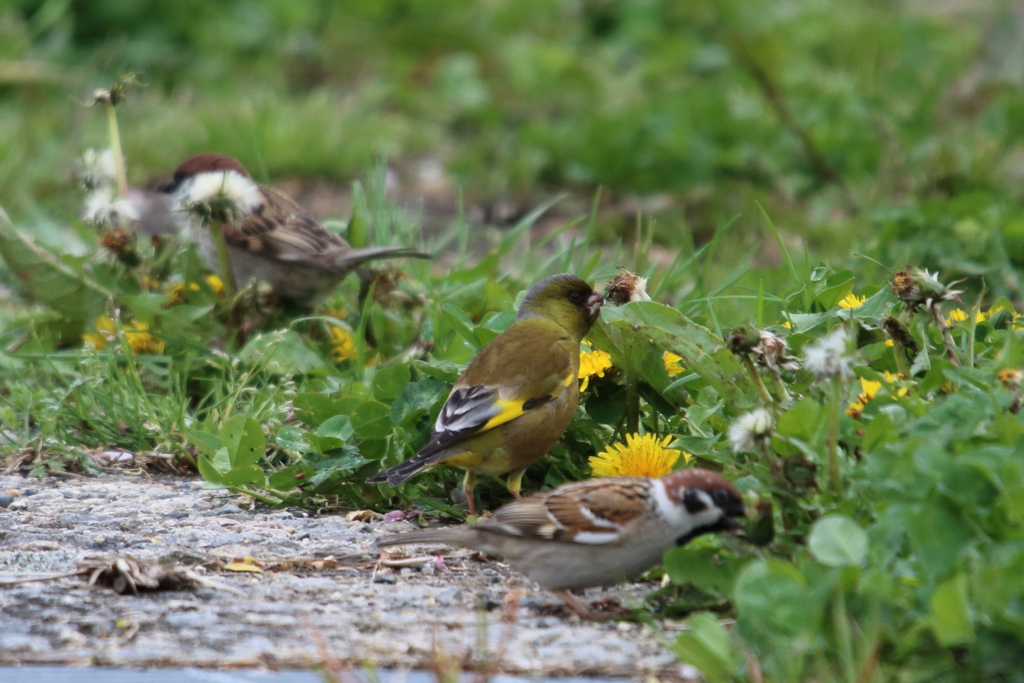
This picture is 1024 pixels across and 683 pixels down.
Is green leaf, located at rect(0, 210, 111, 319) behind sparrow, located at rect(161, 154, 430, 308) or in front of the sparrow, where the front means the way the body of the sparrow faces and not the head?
in front

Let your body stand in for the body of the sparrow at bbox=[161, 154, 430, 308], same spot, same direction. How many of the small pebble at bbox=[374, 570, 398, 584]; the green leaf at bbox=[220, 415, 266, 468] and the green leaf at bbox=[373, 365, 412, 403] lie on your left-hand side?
3

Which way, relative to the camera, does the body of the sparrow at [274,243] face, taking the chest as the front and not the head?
to the viewer's left

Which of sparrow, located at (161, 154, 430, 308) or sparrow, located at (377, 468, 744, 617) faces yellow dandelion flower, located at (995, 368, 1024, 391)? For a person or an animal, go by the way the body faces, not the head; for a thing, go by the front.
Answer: sparrow, located at (377, 468, 744, 617)

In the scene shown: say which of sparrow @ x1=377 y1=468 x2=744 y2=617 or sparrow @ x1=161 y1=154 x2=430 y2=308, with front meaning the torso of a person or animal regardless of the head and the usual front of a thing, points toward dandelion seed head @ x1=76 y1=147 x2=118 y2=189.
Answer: sparrow @ x1=161 y1=154 x2=430 y2=308

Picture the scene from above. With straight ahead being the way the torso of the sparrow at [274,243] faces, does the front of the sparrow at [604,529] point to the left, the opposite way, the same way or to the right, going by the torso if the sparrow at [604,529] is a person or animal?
the opposite way

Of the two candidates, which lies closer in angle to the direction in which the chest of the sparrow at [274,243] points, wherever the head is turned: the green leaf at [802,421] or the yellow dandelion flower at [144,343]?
the yellow dandelion flower

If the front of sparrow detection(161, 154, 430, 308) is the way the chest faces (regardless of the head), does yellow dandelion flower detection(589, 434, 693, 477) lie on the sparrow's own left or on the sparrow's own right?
on the sparrow's own left

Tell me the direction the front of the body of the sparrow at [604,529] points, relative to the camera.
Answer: to the viewer's right

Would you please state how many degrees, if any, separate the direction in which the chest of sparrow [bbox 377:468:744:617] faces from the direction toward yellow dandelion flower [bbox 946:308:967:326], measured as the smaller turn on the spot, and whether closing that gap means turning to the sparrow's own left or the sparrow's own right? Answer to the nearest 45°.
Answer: approximately 45° to the sparrow's own left

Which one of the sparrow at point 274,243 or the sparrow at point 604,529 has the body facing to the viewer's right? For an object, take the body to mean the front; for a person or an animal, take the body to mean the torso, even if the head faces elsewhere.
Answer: the sparrow at point 604,529

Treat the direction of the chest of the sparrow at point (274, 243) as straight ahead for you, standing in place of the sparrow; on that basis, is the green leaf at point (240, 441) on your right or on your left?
on your left
